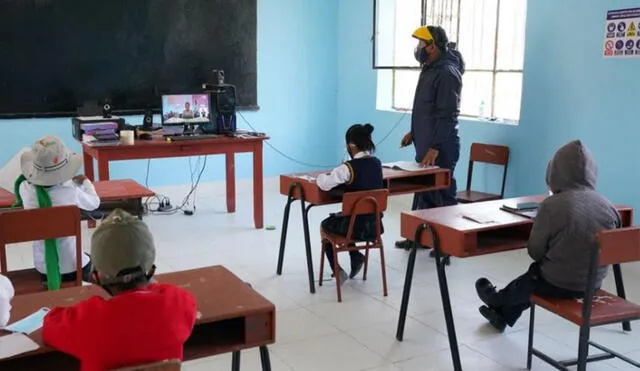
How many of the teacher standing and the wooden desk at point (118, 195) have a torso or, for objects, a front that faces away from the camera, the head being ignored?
0

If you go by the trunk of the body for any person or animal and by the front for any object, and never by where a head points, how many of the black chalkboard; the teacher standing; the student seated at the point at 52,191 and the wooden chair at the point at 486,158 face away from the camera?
1

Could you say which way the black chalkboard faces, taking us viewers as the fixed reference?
facing the viewer

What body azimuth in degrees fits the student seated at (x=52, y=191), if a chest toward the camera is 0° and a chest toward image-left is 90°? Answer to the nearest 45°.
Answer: approximately 180°

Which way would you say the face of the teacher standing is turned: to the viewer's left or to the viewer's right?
to the viewer's left

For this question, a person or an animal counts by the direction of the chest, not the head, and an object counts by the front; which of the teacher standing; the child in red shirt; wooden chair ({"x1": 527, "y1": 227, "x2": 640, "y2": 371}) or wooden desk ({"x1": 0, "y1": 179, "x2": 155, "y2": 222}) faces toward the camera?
the wooden desk

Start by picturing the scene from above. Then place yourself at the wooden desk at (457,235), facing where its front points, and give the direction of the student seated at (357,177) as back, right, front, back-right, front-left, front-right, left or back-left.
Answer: back

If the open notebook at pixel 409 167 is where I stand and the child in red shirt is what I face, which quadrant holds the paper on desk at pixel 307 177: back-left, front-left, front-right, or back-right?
front-right

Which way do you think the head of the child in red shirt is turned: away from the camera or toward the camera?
away from the camera

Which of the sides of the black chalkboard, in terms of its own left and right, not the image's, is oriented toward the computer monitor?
front

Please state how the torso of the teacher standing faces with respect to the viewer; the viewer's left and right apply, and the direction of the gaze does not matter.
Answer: facing to the left of the viewer

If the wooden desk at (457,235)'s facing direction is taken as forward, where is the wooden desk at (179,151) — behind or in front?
behind

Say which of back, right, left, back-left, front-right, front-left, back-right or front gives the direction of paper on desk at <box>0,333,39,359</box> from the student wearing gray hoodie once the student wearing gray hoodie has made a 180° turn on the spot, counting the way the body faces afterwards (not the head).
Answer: right

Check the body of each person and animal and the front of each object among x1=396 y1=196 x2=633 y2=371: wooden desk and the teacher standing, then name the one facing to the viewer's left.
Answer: the teacher standing

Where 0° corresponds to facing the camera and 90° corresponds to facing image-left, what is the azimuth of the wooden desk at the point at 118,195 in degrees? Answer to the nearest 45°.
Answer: approximately 0°

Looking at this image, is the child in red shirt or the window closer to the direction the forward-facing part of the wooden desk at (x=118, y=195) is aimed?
the child in red shirt

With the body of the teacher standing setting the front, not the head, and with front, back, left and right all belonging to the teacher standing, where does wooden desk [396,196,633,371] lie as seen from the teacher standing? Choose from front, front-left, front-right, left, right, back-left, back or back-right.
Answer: left

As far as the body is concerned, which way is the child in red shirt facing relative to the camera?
away from the camera

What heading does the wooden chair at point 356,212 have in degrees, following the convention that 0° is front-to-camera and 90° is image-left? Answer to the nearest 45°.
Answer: approximately 135°
